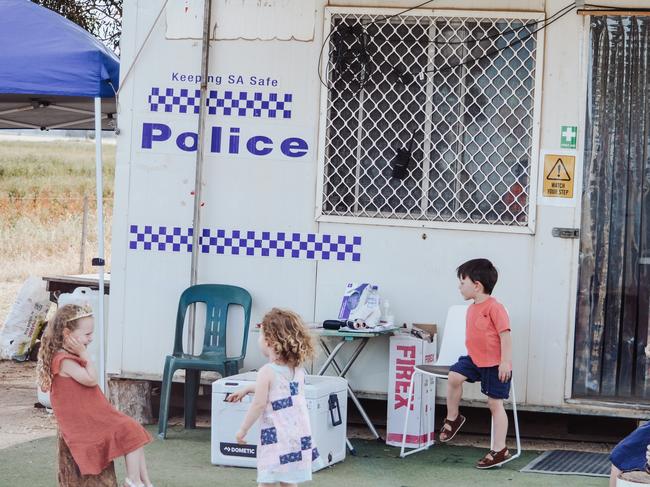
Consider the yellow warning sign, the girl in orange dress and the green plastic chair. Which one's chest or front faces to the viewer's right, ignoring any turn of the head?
the girl in orange dress

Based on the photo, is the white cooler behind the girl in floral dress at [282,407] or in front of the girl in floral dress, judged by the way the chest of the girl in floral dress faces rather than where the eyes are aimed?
in front

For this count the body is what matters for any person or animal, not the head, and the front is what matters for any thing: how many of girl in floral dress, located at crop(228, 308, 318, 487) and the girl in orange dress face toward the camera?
0

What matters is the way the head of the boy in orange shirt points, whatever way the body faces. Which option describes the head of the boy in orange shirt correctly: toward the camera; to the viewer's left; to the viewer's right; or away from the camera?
to the viewer's left

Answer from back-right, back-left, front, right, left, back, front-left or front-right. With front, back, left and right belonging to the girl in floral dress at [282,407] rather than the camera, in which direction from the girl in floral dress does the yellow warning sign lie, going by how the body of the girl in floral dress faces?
right

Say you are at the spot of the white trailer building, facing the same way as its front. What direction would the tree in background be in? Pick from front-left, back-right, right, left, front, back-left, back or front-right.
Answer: back-right

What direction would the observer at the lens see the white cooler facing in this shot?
facing the viewer and to the left of the viewer

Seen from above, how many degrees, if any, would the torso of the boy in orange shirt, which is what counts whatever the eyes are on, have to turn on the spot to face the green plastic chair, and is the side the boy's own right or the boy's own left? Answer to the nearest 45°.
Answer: approximately 45° to the boy's own right

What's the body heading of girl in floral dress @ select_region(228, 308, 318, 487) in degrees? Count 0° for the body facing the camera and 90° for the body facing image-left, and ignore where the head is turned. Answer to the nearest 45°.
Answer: approximately 135°

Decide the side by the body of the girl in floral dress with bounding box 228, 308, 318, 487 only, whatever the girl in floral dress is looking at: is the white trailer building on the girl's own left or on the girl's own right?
on the girl's own right

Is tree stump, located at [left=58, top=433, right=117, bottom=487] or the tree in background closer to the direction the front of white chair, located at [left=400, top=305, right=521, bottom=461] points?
the tree stump

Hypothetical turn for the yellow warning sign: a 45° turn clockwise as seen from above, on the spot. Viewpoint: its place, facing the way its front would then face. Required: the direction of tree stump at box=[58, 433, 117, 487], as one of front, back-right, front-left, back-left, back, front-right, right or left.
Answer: front

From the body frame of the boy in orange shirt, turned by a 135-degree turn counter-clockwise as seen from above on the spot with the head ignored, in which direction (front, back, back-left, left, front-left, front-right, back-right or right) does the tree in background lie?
back-left

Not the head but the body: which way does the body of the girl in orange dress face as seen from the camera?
to the viewer's right

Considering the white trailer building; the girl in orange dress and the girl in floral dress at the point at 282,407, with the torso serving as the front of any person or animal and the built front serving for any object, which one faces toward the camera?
the white trailer building
